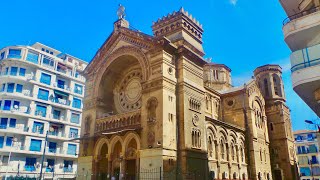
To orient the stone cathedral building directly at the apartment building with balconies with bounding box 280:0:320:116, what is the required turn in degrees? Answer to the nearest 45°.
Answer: approximately 90° to its left

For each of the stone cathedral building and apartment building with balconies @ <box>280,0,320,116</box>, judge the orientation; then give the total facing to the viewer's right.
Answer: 0

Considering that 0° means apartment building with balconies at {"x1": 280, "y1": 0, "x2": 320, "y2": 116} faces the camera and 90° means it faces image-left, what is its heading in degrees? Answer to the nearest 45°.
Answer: approximately 45°

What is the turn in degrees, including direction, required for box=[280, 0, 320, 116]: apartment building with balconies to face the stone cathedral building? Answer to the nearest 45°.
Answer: approximately 90° to its right

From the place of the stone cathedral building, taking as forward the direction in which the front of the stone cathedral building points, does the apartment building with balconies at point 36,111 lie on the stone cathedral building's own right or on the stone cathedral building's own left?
on the stone cathedral building's own right

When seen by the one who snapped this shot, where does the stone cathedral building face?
facing the viewer and to the left of the viewer
